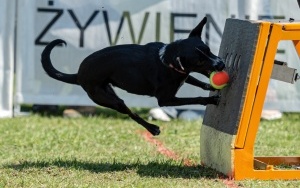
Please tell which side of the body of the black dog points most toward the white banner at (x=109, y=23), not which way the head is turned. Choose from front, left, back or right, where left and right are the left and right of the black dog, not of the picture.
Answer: left

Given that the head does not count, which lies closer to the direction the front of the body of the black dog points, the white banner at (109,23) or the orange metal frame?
the orange metal frame

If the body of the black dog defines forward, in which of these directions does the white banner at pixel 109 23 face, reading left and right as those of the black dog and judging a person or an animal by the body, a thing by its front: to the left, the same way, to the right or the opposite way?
to the right

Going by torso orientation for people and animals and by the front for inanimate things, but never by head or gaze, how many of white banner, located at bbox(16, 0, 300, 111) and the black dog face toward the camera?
1

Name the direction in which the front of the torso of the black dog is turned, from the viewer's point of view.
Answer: to the viewer's right

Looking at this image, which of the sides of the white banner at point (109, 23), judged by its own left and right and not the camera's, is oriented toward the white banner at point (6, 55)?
right
